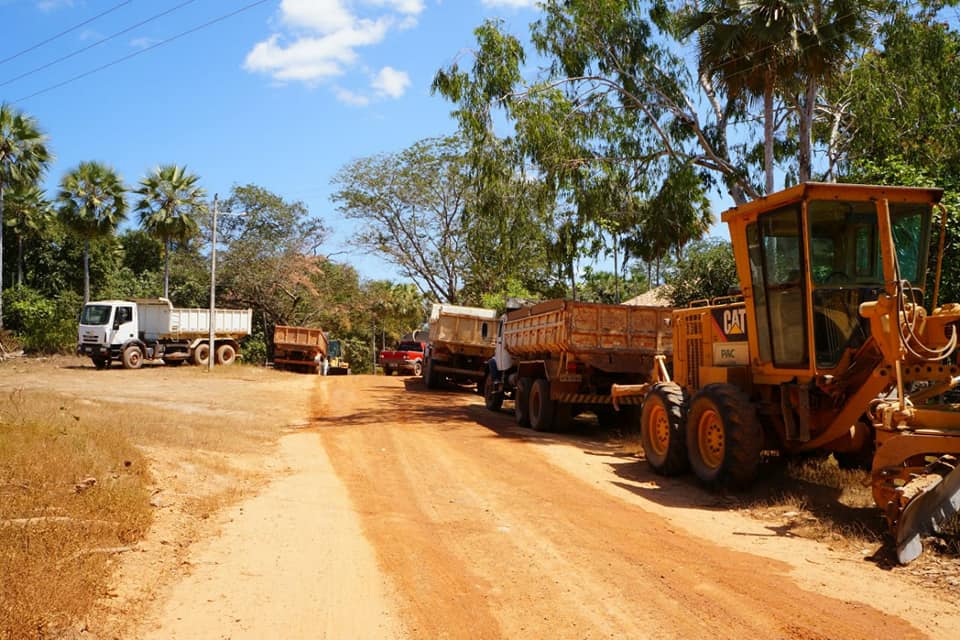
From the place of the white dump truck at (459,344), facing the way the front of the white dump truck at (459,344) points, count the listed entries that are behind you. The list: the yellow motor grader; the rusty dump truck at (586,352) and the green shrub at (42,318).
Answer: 2

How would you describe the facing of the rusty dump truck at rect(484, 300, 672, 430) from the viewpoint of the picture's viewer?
facing away from the viewer and to the left of the viewer

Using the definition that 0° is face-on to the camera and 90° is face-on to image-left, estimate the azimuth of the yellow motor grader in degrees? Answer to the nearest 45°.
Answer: approximately 315°

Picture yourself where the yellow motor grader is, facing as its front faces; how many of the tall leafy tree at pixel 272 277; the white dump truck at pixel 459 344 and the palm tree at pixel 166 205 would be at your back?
3

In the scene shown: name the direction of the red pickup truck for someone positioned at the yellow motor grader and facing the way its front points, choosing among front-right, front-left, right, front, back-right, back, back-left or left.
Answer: back

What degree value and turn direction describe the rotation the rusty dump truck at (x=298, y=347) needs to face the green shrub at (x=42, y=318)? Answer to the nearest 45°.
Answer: approximately 135° to its left

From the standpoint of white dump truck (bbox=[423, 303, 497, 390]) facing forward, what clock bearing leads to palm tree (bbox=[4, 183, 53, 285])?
The palm tree is roughly at 10 o'clock from the white dump truck.

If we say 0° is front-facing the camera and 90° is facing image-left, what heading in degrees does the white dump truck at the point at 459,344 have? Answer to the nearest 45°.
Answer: approximately 180°

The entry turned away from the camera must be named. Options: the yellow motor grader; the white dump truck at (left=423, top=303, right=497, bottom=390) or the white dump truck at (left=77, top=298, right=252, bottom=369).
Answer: the white dump truck at (left=423, top=303, right=497, bottom=390)

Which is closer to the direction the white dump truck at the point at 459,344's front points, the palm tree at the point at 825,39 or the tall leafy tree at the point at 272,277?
the tall leafy tree
